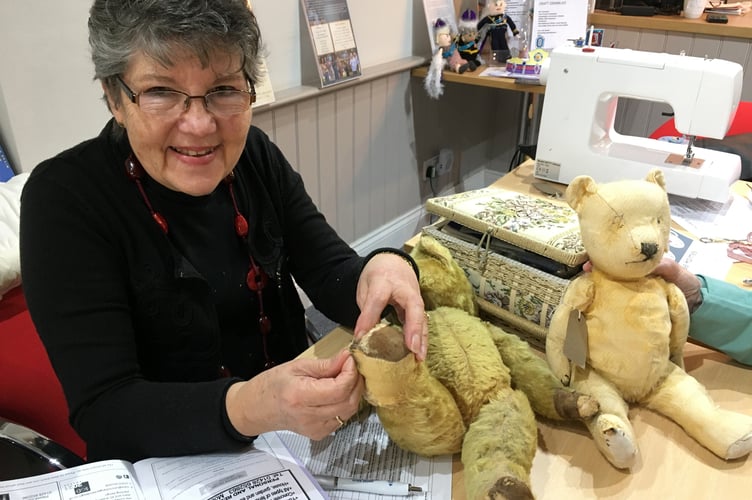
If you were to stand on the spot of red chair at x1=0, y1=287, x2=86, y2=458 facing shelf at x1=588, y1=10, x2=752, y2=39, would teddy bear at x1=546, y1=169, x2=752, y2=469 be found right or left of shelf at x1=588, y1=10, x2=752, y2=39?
right

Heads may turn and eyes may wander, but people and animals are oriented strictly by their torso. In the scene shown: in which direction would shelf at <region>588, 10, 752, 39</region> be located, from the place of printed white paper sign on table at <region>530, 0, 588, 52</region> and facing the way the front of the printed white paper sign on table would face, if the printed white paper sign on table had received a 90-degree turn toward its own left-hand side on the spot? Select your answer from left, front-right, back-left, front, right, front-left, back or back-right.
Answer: front-left

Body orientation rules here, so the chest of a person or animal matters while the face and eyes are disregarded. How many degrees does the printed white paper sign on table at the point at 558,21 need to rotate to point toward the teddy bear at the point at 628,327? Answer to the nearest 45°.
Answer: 0° — it already faces it

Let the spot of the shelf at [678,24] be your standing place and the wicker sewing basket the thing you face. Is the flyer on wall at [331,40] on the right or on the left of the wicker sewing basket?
right

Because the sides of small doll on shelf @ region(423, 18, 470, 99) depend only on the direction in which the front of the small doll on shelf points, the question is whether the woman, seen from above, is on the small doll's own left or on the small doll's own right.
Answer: on the small doll's own right

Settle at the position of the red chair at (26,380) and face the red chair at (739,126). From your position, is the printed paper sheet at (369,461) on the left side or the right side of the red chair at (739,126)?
right

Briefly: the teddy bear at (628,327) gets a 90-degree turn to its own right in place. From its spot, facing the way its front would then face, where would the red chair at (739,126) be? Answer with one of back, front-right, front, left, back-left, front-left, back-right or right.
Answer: back-right

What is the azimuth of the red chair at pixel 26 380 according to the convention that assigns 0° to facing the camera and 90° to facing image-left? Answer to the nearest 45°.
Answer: approximately 315°

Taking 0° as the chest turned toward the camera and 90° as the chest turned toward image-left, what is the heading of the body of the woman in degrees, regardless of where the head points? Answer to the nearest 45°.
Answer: approximately 315°
